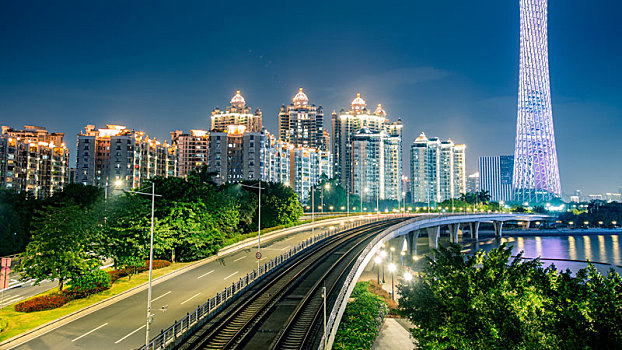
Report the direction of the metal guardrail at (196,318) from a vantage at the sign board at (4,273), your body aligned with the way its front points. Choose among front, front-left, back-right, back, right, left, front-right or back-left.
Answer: front-left

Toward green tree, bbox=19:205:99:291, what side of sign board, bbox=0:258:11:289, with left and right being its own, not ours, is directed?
left

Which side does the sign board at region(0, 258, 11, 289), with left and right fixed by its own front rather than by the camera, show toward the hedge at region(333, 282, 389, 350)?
left

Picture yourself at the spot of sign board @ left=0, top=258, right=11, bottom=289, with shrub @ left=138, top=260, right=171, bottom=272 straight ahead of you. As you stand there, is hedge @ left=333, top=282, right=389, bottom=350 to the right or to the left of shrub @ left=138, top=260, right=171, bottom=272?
right

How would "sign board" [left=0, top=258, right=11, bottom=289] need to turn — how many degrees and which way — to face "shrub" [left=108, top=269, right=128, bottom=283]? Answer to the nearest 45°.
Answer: approximately 135° to its left

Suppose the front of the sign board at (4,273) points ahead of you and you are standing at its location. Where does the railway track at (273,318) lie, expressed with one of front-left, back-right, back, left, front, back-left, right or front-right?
front-left

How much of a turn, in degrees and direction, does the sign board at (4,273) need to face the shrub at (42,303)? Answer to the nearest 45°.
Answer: approximately 45° to its left

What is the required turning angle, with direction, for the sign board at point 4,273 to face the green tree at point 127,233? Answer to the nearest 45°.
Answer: approximately 135° to its left

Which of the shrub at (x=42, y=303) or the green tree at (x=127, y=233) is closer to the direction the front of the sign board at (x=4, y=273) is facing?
the shrub
